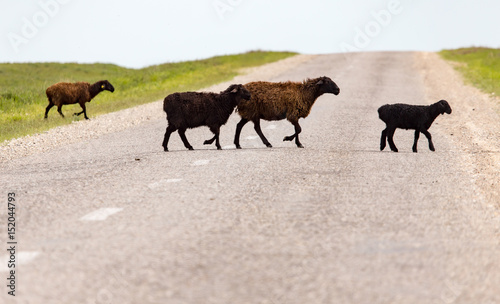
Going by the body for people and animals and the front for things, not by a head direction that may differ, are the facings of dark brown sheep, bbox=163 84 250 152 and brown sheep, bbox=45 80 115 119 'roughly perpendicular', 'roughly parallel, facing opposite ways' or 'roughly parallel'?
roughly parallel

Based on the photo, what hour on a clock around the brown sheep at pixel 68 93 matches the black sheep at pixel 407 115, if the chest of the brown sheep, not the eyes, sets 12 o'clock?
The black sheep is roughly at 2 o'clock from the brown sheep.

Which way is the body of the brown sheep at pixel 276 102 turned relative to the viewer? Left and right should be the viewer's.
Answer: facing to the right of the viewer

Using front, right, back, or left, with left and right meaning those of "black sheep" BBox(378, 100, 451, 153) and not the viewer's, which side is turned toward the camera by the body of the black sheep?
right

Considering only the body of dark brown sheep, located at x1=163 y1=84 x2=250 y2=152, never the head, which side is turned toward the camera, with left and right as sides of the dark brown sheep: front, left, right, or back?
right

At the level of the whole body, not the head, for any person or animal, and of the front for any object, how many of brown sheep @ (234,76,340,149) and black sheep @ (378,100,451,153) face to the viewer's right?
2

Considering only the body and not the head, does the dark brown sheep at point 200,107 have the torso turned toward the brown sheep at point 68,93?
no

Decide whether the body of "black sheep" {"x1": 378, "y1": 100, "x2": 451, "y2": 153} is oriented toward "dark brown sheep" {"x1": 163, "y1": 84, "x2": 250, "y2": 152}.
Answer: no

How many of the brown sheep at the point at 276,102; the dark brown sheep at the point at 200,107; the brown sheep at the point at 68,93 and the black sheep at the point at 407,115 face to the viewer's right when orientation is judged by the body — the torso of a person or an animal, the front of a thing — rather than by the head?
4

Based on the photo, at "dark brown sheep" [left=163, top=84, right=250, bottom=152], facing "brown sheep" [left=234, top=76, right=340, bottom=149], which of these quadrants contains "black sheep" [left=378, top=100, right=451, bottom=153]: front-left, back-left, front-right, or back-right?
front-right

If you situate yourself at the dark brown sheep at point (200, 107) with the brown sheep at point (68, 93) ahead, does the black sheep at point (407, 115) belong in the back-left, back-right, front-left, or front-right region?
back-right

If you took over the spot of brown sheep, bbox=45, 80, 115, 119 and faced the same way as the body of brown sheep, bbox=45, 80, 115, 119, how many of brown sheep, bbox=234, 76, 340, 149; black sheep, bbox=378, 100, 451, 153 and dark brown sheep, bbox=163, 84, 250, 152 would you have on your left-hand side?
0

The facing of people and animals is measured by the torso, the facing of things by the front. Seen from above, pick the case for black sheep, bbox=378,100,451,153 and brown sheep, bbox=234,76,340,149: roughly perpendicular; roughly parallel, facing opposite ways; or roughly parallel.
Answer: roughly parallel

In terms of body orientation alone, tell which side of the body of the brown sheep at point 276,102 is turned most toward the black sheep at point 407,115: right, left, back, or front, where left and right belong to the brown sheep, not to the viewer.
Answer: front

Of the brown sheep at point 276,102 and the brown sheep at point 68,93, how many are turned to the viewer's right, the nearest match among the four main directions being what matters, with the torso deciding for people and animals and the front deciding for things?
2

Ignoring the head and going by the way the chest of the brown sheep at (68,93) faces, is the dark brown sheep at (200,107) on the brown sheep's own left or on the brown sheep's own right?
on the brown sheep's own right

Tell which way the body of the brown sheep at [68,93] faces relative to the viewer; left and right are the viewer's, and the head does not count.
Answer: facing to the right of the viewer

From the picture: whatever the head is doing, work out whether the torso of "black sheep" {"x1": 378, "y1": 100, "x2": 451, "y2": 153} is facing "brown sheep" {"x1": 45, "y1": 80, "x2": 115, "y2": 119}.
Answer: no
